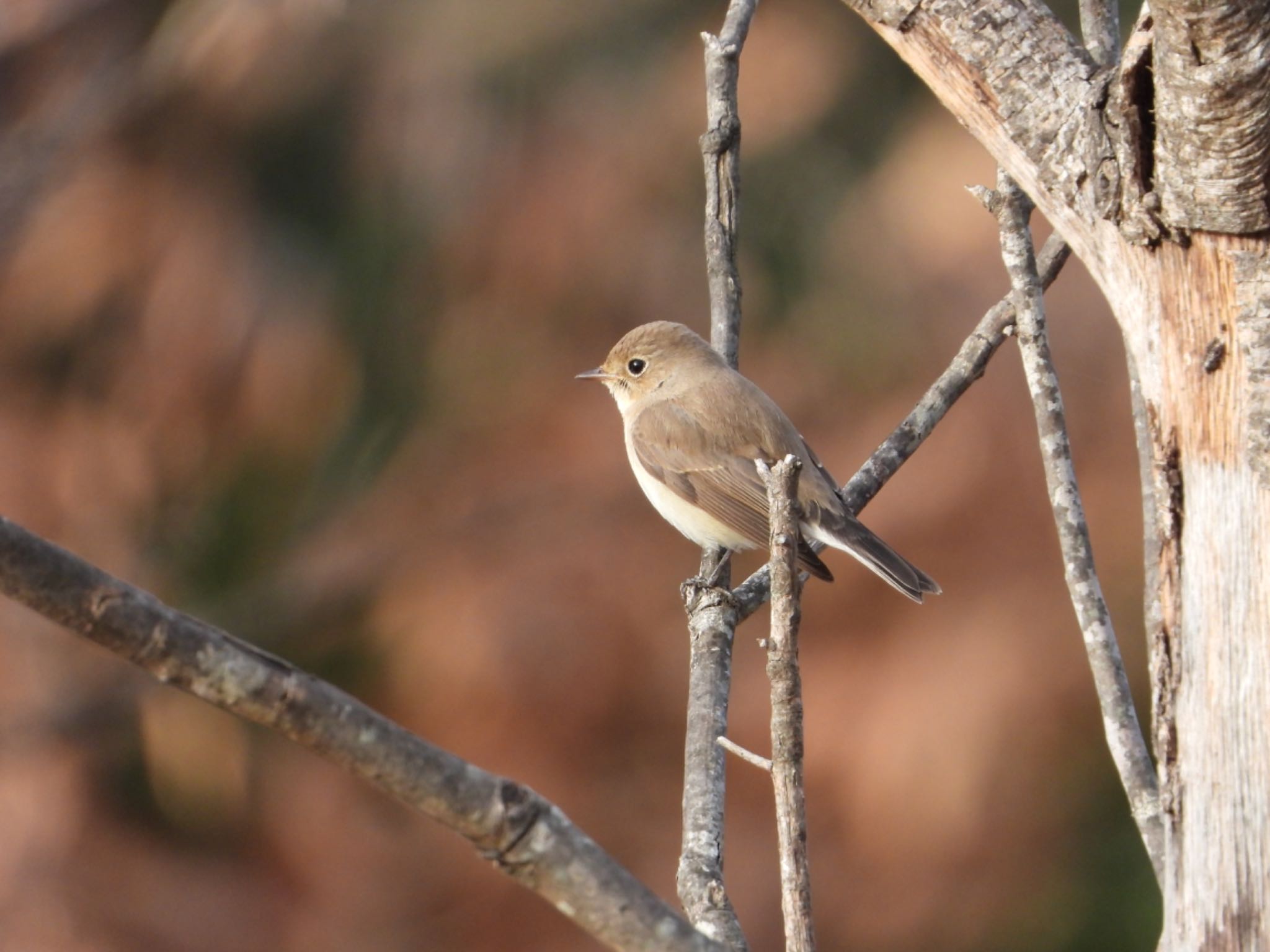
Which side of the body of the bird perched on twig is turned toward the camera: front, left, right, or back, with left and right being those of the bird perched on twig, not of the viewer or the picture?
left

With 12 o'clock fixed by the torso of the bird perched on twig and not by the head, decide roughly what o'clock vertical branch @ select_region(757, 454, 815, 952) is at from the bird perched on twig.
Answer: The vertical branch is roughly at 9 o'clock from the bird perched on twig.
